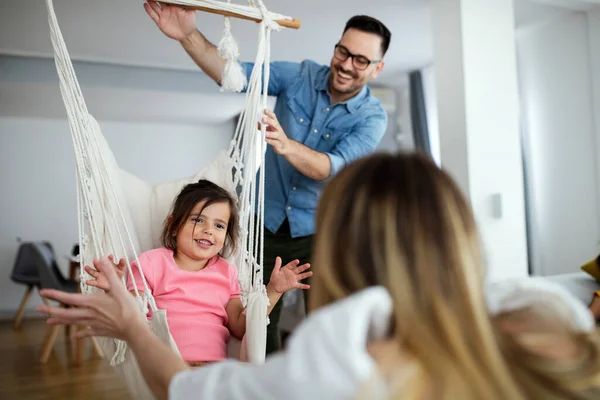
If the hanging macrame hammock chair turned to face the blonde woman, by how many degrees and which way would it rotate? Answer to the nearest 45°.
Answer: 0° — it already faces them

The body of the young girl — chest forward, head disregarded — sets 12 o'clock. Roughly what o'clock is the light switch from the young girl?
The light switch is roughly at 8 o'clock from the young girl.

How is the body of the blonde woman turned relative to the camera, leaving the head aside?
away from the camera

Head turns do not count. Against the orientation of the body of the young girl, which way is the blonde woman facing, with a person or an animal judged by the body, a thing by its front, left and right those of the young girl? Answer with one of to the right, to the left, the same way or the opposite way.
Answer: the opposite way

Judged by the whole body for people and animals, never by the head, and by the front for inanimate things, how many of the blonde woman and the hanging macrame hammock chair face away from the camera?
1

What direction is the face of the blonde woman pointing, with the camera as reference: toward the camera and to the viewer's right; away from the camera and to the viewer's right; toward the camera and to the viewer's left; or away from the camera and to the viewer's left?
away from the camera and to the viewer's left

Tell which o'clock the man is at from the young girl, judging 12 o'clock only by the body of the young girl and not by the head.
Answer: The man is roughly at 8 o'clock from the young girl.

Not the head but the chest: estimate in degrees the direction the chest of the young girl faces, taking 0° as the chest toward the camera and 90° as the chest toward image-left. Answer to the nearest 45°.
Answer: approximately 0°

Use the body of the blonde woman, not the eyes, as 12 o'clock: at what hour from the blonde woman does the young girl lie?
The young girl is roughly at 11 o'clock from the blonde woman.

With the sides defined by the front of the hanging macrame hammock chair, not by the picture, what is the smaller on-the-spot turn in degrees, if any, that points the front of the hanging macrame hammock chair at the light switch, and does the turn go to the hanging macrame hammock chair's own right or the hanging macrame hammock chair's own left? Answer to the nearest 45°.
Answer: approximately 135° to the hanging macrame hammock chair's own left

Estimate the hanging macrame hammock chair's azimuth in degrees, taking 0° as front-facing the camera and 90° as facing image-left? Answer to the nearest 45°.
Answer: approximately 0°
